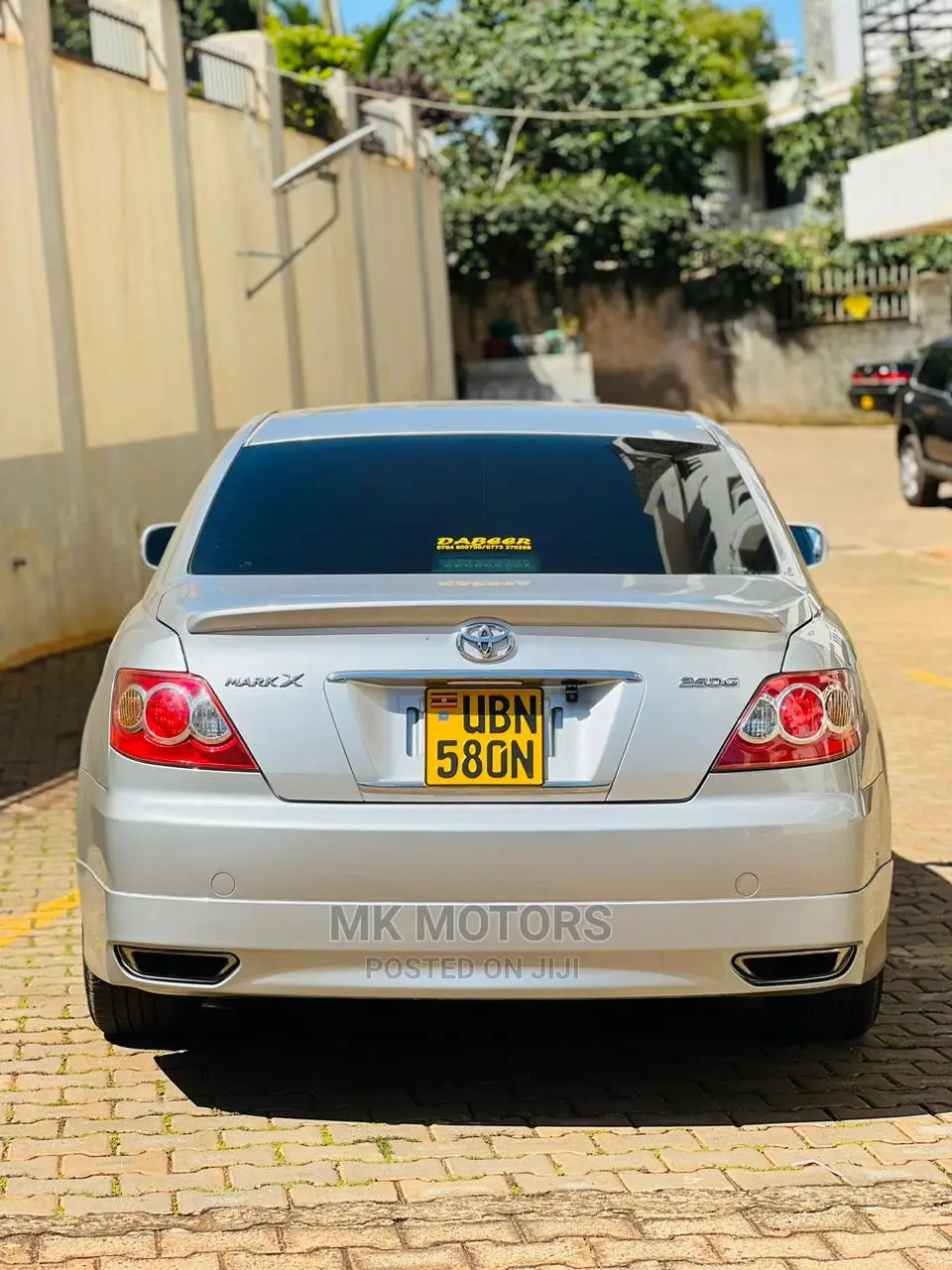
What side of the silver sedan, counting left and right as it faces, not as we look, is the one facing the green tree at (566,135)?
front

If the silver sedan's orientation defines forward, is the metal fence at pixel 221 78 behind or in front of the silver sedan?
in front

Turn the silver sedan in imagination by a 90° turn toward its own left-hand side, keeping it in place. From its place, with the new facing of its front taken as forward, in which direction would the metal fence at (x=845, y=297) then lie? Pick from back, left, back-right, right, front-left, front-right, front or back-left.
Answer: right

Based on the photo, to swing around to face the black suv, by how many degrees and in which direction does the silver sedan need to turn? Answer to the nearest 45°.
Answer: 0° — it already faces it

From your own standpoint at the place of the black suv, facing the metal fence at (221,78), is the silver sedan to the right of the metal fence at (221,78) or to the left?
left

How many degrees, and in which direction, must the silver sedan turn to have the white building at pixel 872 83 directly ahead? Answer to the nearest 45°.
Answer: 0° — it already faces it

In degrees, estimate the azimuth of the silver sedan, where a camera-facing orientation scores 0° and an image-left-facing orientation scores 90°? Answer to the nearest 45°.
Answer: approximately 180°
